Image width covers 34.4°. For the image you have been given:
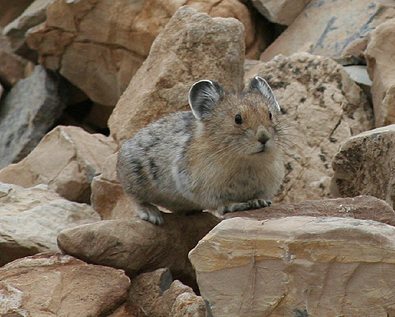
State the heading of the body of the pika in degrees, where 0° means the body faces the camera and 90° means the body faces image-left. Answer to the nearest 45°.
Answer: approximately 315°

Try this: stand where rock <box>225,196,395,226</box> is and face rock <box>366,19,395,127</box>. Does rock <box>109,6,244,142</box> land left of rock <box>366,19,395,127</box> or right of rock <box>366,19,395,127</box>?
left

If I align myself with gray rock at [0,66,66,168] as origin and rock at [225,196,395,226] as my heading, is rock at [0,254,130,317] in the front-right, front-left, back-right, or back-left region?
front-right

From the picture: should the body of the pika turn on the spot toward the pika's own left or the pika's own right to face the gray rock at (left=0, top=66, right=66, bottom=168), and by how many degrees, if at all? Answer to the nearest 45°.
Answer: approximately 180°

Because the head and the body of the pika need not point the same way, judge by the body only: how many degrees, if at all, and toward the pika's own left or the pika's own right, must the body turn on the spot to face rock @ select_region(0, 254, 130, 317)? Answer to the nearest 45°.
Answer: approximately 90° to the pika's own right

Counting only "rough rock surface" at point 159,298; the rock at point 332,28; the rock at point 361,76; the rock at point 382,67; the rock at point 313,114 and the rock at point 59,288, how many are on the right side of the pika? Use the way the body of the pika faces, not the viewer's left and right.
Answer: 2

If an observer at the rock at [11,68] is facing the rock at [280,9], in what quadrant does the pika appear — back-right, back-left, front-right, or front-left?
front-right

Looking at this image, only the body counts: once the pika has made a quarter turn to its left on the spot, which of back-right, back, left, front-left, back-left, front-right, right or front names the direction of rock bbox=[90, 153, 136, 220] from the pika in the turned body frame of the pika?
left

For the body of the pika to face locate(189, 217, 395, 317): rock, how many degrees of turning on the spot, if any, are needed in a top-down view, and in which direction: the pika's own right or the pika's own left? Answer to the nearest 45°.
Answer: approximately 45° to the pika's own right

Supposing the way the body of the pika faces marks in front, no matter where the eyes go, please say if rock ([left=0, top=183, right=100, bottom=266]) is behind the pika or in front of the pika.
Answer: behind

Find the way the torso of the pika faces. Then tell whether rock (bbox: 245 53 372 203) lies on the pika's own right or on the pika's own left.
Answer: on the pika's own left

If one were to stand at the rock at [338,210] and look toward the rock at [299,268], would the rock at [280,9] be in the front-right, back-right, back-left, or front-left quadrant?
back-right

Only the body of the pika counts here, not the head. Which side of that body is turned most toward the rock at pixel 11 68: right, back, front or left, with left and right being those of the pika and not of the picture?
back

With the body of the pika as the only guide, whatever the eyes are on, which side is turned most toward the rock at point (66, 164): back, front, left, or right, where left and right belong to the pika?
back

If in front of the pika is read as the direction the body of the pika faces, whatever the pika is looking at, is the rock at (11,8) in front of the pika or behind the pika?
behind

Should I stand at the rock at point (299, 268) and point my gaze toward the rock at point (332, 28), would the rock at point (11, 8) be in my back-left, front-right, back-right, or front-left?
front-left

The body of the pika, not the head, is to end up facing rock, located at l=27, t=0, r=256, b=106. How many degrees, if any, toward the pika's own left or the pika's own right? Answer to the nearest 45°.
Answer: approximately 135° to the pika's own left

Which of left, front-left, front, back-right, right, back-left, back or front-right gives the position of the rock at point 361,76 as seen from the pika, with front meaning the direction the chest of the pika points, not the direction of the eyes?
left

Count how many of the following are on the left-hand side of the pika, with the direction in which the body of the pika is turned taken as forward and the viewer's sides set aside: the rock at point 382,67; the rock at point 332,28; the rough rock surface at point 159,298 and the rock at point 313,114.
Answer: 3
